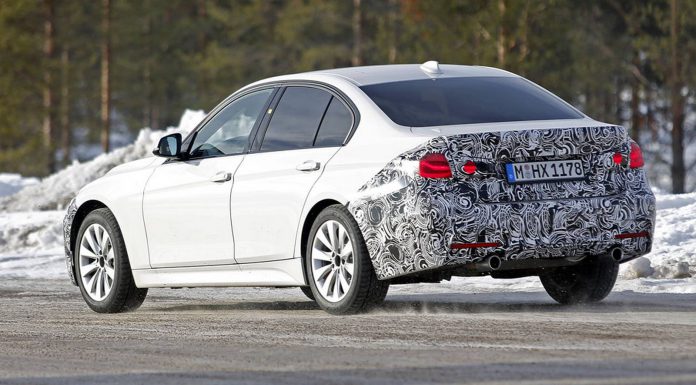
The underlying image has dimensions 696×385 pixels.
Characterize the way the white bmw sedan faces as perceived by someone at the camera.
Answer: facing away from the viewer and to the left of the viewer
